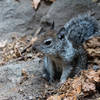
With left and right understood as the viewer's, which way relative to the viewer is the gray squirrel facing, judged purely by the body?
facing the viewer and to the left of the viewer

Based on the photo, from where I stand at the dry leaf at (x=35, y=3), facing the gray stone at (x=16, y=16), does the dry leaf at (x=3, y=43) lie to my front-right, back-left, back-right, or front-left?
front-left

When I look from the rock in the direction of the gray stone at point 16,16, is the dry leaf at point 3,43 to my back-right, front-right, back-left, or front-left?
front-left

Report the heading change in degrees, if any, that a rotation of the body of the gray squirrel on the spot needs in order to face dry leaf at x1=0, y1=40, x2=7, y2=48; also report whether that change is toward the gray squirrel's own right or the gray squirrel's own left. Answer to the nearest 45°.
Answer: approximately 90° to the gray squirrel's own right

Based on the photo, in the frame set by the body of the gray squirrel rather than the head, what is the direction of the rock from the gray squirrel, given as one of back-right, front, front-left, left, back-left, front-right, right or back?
back-right

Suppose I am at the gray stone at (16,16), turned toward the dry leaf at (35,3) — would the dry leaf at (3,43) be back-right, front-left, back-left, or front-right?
back-right

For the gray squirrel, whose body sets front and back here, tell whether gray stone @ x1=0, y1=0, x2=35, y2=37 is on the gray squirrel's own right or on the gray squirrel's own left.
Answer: on the gray squirrel's own right
